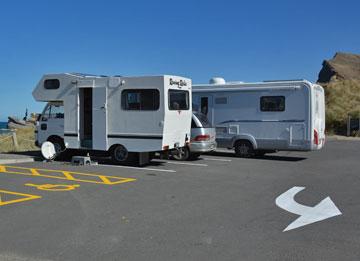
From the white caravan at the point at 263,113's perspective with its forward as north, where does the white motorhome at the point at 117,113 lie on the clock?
The white motorhome is roughly at 11 o'clock from the white caravan.

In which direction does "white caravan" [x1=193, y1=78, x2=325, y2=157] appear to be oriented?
to the viewer's left

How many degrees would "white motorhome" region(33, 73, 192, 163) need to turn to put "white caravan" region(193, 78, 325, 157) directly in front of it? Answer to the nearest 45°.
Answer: approximately 135° to its right

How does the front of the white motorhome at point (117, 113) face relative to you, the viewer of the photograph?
facing away from the viewer and to the left of the viewer
